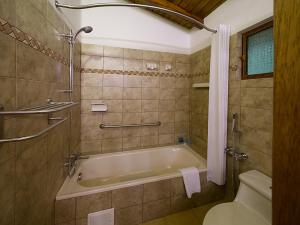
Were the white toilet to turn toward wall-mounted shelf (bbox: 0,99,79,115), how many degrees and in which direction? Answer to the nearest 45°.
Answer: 0° — it already faces it

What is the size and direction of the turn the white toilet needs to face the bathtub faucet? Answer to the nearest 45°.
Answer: approximately 45° to its right

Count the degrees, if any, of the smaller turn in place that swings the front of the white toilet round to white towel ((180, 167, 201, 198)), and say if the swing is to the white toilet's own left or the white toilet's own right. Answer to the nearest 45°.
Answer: approximately 90° to the white toilet's own right

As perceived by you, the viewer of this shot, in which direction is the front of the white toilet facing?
facing the viewer and to the left of the viewer

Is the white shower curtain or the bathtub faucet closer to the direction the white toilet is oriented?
the bathtub faucet

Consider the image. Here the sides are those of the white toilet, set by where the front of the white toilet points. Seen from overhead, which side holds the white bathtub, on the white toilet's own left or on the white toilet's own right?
on the white toilet's own right
